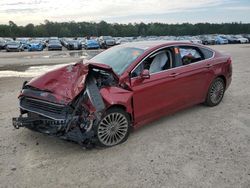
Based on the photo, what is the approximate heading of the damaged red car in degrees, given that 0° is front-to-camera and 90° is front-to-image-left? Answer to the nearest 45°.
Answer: approximately 45°

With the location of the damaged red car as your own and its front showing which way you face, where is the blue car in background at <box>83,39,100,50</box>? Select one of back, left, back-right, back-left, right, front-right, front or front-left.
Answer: back-right

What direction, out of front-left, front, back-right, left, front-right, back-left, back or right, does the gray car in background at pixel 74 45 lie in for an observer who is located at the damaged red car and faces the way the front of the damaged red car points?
back-right

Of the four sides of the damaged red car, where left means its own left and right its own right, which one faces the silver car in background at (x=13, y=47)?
right
